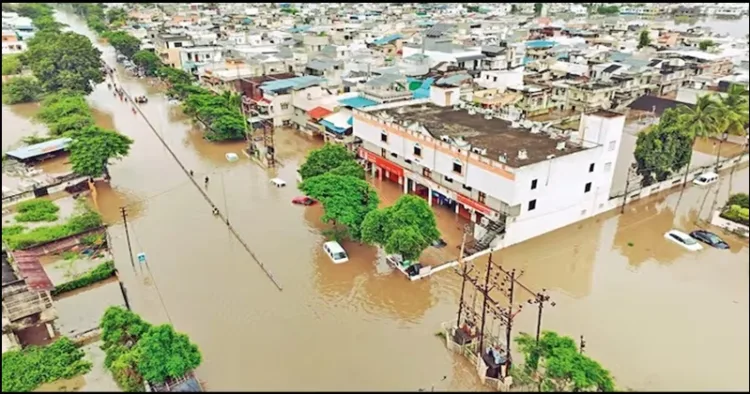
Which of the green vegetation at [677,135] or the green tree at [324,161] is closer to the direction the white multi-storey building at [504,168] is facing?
the green tree

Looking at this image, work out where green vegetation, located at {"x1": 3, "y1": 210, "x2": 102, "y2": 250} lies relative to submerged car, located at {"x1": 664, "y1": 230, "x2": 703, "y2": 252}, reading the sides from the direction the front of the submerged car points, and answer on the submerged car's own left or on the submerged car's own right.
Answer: on the submerged car's own right

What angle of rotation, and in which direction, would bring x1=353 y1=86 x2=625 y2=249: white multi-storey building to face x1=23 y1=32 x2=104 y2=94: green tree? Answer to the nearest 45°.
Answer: approximately 90° to its right

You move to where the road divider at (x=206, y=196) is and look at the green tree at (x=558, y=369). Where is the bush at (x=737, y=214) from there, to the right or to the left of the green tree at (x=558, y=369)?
left

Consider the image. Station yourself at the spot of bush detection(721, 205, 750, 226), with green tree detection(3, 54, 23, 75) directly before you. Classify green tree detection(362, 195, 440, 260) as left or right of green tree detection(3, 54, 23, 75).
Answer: left

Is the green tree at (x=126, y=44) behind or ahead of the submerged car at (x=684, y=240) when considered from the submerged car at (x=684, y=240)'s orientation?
behind

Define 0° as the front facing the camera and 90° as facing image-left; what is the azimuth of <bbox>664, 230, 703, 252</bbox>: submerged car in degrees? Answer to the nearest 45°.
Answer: approximately 315°

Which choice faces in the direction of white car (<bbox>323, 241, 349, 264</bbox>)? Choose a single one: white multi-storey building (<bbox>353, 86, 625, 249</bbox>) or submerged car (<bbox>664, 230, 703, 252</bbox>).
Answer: the white multi-storey building

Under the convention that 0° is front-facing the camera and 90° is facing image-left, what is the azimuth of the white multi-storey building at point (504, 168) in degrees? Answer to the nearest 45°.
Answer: approximately 45°
